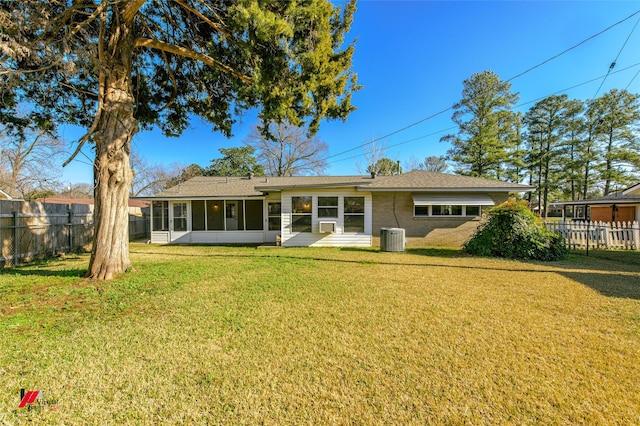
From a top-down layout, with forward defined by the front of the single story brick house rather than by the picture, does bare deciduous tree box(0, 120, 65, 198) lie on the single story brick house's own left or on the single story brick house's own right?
on the single story brick house's own left

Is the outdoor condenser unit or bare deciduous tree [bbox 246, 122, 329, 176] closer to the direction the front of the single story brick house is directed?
the bare deciduous tree

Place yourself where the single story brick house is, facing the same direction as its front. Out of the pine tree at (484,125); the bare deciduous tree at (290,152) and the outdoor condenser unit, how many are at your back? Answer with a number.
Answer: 1

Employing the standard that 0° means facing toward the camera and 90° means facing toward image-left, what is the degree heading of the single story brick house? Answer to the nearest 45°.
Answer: approximately 180°

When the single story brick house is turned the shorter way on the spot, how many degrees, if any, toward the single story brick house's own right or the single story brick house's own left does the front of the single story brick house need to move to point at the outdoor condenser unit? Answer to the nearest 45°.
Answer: approximately 180°

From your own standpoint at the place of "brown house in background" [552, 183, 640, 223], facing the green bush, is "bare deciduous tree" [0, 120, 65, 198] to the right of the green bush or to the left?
right

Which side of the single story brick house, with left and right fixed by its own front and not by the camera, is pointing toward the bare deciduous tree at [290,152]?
front

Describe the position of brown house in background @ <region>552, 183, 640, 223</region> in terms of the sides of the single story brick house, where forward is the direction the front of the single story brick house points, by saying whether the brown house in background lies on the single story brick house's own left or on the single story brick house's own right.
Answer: on the single story brick house's own right

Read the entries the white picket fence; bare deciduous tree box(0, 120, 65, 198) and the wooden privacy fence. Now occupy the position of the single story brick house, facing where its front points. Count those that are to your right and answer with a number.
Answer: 1

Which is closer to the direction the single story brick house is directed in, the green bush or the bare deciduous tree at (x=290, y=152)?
the bare deciduous tree

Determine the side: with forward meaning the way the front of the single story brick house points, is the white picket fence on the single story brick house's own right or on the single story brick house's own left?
on the single story brick house's own right
